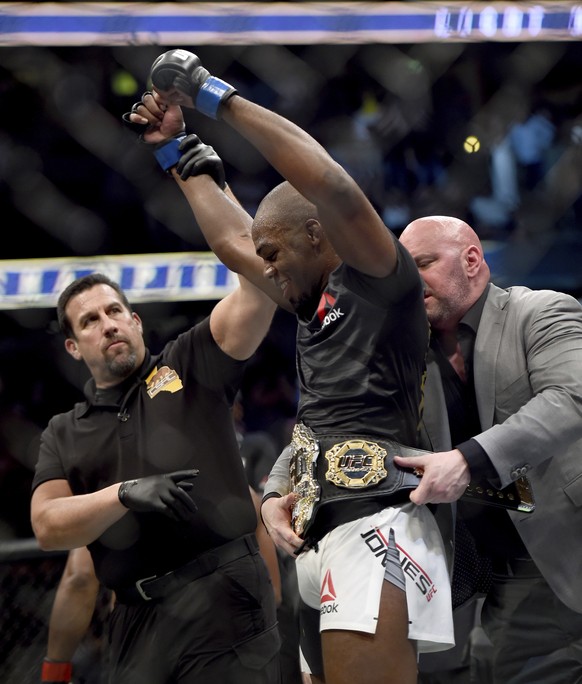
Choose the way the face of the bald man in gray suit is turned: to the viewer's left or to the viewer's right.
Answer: to the viewer's left

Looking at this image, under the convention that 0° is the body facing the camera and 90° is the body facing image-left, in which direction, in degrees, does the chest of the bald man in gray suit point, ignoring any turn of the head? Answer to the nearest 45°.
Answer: approximately 45°
